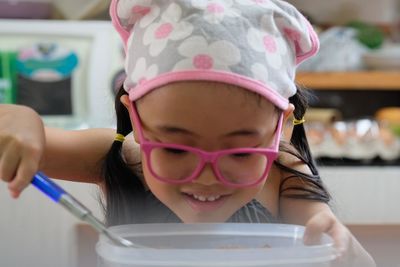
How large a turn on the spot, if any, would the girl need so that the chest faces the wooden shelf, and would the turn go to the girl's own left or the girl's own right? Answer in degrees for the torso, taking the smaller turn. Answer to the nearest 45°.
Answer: approximately 180°

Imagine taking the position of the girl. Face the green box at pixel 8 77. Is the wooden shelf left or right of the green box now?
right

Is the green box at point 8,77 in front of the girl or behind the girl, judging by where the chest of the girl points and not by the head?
behind

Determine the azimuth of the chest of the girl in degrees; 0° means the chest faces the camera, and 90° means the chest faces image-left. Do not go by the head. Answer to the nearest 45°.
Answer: approximately 0°
